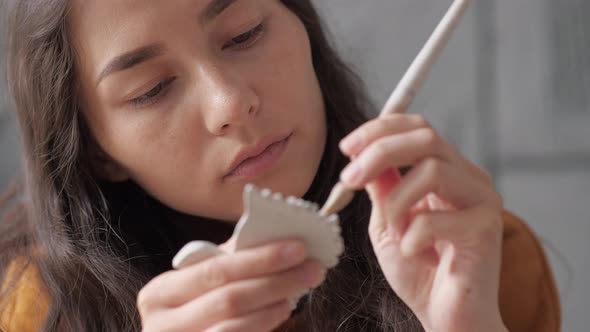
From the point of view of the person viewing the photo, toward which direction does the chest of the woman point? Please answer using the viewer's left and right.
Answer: facing the viewer

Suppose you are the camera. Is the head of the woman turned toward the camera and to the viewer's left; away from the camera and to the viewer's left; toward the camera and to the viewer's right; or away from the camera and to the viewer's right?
toward the camera and to the viewer's right
